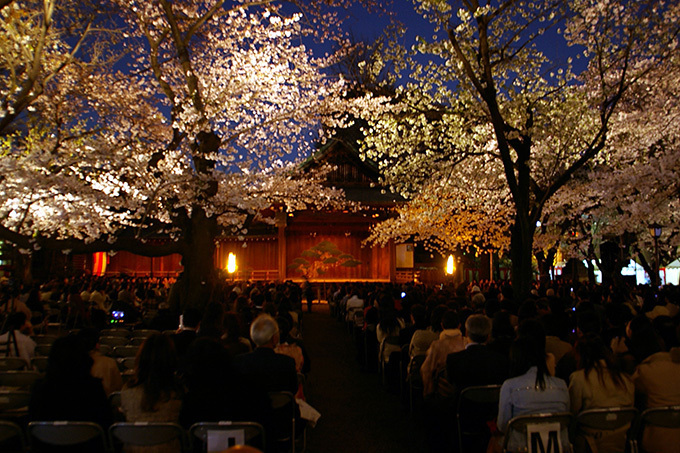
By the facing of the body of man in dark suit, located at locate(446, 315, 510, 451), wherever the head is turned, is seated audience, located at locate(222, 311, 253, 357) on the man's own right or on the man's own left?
on the man's own left

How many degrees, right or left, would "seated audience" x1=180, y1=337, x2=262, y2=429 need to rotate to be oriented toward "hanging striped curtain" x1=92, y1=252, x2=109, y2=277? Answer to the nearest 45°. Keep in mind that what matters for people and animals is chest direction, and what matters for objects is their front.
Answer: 0° — they already face it

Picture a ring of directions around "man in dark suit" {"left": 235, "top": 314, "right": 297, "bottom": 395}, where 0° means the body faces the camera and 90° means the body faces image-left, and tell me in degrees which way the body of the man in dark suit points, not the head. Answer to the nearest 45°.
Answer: approximately 180°

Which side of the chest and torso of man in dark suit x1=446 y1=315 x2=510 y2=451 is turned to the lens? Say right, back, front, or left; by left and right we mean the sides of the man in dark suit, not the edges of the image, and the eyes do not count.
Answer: back

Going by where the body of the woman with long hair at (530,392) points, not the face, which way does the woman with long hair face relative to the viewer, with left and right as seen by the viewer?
facing away from the viewer

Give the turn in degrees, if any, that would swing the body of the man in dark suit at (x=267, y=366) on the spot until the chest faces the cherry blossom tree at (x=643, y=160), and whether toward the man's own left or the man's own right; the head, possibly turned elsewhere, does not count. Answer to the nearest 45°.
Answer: approximately 45° to the man's own right

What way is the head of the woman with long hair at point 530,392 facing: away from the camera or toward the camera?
away from the camera

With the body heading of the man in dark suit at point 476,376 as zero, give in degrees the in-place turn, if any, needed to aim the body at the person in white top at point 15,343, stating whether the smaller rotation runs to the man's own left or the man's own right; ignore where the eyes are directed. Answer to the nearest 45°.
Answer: approximately 90° to the man's own left

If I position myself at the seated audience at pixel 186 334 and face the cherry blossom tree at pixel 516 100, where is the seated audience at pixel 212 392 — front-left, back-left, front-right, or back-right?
back-right

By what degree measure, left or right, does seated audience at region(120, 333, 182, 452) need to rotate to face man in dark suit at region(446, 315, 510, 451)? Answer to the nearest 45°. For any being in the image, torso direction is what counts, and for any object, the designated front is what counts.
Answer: approximately 90° to their right

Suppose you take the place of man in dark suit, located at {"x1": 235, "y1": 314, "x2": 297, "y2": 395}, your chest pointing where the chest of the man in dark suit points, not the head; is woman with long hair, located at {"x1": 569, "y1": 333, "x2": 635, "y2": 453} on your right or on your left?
on your right
